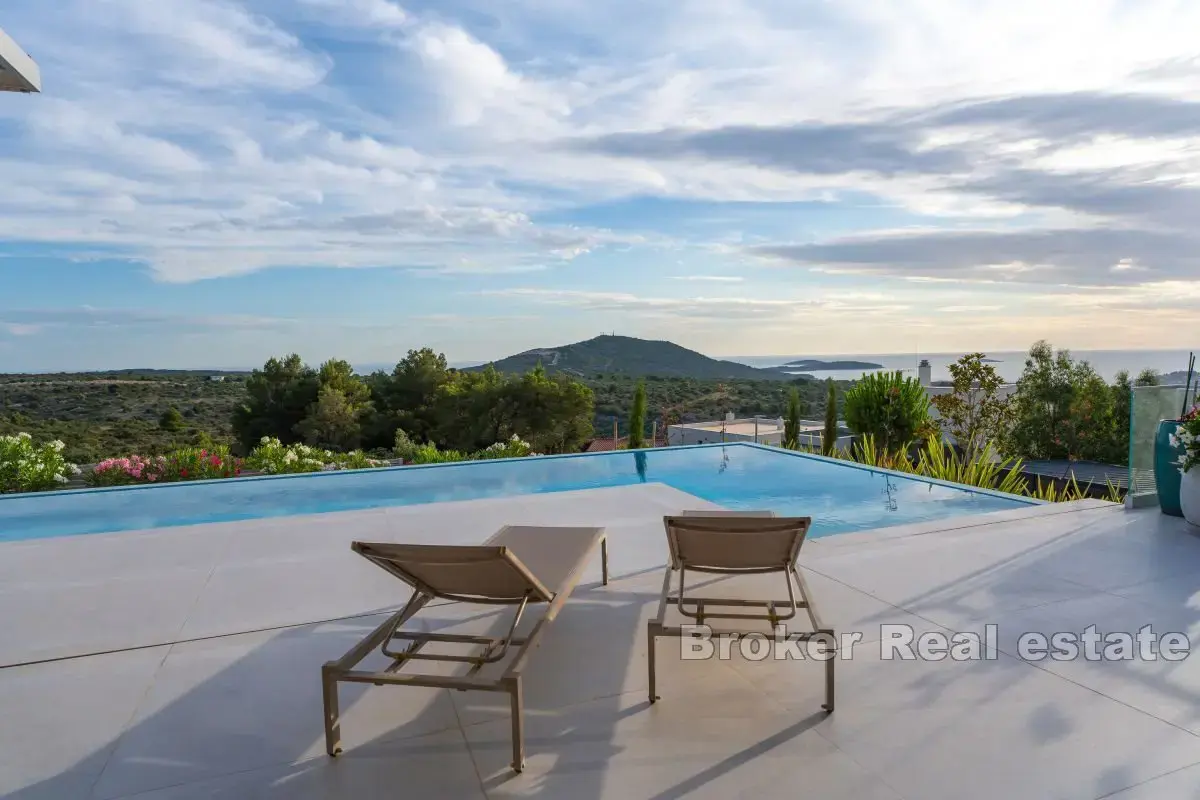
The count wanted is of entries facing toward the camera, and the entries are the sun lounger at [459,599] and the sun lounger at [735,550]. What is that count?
0

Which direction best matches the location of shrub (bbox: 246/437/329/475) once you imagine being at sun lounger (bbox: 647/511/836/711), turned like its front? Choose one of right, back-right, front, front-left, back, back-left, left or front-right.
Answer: front-left

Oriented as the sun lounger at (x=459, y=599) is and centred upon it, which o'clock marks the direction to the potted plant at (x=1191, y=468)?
The potted plant is roughly at 1 o'clock from the sun lounger.

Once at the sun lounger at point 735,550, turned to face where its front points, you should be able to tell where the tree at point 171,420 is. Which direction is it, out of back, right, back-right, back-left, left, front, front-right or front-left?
front-left

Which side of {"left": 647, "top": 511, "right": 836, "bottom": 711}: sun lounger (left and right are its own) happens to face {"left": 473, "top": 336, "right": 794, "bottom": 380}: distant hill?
front

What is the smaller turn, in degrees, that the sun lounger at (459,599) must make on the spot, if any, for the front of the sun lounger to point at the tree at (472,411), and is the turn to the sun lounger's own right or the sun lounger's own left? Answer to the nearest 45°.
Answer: approximately 45° to the sun lounger's own left

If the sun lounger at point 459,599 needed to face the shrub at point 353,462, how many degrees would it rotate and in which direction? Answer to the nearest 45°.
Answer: approximately 45° to its left

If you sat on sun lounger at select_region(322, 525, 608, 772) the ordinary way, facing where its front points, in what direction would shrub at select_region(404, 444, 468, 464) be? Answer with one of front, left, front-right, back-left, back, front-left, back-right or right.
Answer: front-left

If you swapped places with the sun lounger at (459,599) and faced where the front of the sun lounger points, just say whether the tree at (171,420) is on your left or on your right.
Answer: on your left

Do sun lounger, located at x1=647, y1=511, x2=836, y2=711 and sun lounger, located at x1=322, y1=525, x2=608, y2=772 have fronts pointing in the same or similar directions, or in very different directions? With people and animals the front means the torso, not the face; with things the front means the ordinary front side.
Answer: same or similar directions

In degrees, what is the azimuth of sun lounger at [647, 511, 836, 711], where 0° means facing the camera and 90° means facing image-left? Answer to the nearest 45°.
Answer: approximately 180°

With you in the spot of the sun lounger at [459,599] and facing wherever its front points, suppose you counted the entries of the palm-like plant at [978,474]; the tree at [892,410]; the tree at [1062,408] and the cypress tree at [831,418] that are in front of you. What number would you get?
4

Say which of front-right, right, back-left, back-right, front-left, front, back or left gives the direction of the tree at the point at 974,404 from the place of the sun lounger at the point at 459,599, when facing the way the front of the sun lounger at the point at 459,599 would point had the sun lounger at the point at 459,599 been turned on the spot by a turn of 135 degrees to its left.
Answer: back-right

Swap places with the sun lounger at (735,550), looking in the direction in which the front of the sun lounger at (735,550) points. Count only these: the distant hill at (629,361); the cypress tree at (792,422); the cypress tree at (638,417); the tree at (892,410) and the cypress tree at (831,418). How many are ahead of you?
5

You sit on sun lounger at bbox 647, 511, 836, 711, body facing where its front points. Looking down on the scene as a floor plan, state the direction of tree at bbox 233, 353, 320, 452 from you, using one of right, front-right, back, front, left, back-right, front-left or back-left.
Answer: front-left

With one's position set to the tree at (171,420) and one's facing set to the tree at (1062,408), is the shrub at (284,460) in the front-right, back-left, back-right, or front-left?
front-right

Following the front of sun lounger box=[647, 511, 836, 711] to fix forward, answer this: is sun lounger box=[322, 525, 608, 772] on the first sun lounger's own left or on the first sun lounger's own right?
on the first sun lounger's own left

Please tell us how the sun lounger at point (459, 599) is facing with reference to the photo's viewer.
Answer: facing away from the viewer and to the right of the viewer

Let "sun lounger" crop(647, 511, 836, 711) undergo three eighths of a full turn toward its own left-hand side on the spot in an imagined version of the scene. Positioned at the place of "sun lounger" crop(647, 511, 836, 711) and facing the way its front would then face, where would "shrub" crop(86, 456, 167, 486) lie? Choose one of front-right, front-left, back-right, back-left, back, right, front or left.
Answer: right

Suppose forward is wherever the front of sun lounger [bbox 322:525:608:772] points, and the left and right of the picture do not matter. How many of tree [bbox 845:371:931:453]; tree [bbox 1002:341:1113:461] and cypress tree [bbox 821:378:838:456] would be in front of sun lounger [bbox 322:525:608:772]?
3
